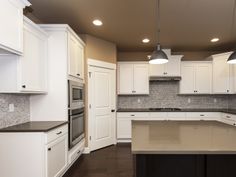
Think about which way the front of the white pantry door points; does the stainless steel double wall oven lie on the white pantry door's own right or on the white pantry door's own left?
on the white pantry door's own right

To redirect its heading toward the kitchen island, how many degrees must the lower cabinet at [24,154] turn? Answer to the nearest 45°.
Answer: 0° — it already faces it

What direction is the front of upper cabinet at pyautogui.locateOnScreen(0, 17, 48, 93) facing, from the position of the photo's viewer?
facing the viewer and to the right of the viewer

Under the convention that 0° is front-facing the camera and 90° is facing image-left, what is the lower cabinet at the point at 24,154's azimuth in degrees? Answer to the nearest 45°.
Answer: approximately 315°

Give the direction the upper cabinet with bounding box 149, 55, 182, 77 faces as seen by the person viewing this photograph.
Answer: facing the viewer

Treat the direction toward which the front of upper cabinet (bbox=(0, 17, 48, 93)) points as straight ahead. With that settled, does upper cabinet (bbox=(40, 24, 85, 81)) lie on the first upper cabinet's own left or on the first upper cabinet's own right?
on the first upper cabinet's own left

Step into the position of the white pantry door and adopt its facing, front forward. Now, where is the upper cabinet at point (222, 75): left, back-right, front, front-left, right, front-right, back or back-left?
front-left

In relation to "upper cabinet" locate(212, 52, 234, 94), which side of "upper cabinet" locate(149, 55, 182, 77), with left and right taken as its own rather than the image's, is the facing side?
left

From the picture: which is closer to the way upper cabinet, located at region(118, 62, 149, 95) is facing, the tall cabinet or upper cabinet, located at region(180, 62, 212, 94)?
the tall cabinet

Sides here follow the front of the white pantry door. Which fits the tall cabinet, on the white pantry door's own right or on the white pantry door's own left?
on the white pantry door's own right

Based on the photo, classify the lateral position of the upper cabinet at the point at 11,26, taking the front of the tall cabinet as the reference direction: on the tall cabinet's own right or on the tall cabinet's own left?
on the tall cabinet's own right

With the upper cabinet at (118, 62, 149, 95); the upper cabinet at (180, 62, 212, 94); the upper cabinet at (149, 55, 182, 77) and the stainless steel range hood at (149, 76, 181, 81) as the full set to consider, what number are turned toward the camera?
4
